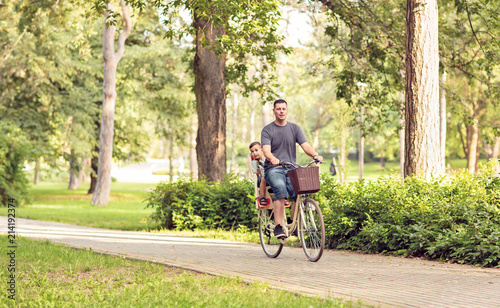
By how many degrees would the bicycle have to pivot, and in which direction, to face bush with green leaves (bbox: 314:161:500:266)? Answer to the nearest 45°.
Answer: approximately 90° to its left

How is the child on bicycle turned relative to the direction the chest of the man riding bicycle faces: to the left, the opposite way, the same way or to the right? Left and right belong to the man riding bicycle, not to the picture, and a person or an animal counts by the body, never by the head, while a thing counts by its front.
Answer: the same way

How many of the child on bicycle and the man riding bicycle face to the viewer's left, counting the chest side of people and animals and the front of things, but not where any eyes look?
0

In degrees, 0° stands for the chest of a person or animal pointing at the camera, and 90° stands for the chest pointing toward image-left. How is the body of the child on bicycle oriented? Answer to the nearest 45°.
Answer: approximately 315°

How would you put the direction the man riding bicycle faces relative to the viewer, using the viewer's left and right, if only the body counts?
facing the viewer and to the right of the viewer

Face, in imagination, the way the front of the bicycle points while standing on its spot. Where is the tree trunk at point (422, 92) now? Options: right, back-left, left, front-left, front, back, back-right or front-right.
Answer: left

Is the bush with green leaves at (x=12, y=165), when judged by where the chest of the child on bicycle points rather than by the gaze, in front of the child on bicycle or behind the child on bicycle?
behind

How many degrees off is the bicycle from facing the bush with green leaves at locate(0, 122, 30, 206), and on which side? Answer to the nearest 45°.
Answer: approximately 180°

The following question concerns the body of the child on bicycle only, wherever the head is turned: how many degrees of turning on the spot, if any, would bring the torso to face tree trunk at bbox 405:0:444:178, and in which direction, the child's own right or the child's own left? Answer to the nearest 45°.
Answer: approximately 90° to the child's own left

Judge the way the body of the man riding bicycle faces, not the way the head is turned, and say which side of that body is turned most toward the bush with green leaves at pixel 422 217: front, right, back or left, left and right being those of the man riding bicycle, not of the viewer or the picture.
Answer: left

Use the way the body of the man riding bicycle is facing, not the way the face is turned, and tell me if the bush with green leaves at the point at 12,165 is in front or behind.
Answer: behind

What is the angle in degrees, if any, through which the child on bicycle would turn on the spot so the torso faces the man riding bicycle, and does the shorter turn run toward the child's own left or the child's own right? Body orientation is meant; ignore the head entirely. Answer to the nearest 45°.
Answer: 0° — they already face them
